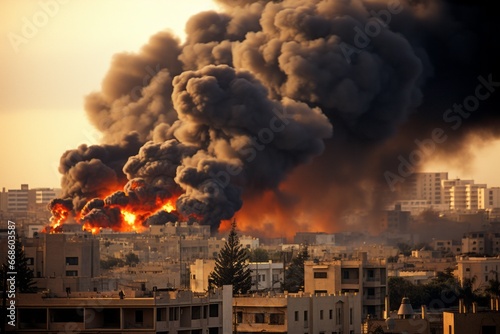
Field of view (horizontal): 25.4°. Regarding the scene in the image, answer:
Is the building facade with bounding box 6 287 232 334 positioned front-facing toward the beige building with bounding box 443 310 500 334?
no

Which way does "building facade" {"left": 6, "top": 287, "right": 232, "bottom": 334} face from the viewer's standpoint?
toward the camera
